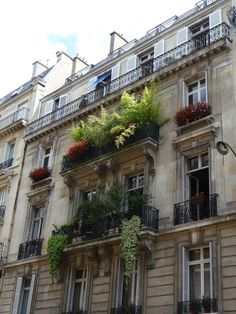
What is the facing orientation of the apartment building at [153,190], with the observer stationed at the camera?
facing the viewer and to the left of the viewer
